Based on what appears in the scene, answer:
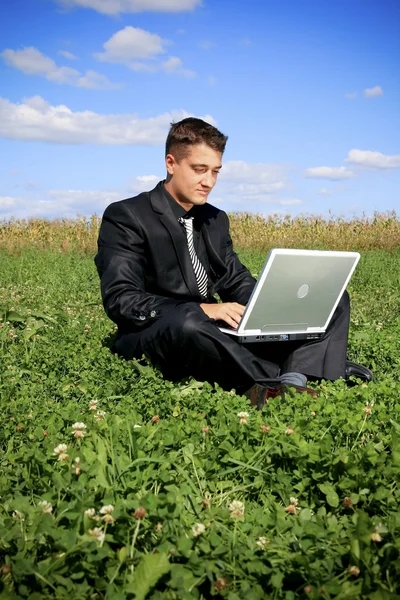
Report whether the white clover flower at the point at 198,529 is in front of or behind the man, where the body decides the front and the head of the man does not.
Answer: in front

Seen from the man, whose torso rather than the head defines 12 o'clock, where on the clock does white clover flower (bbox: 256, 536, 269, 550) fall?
The white clover flower is roughly at 1 o'clock from the man.

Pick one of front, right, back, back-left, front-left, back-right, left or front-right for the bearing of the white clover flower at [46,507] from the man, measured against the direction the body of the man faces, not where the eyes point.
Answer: front-right

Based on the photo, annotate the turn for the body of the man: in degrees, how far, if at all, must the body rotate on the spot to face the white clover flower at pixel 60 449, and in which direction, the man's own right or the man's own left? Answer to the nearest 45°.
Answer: approximately 45° to the man's own right

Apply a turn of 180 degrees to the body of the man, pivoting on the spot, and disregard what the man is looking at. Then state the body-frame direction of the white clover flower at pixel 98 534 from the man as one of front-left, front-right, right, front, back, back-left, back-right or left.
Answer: back-left

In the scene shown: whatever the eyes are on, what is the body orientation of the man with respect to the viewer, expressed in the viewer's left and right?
facing the viewer and to the right of the viewer

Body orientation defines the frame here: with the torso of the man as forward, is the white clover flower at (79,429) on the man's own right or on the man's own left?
on the man's own right

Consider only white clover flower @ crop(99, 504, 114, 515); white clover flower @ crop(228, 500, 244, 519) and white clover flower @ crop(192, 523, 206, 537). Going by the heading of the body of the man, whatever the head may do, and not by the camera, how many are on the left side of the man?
0

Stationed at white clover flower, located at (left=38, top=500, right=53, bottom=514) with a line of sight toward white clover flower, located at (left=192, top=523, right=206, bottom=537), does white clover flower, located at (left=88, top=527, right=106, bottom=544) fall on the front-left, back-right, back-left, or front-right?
front-right

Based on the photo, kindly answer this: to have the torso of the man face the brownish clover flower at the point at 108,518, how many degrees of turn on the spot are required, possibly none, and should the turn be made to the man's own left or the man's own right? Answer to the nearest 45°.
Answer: approximately 45° to the man's own right

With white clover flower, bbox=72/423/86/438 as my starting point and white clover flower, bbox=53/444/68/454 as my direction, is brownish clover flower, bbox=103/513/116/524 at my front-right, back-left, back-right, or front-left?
front-left

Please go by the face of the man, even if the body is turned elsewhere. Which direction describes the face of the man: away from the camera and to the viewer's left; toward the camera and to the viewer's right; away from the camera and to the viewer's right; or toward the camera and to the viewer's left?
toward the camera and to the viewer's right
